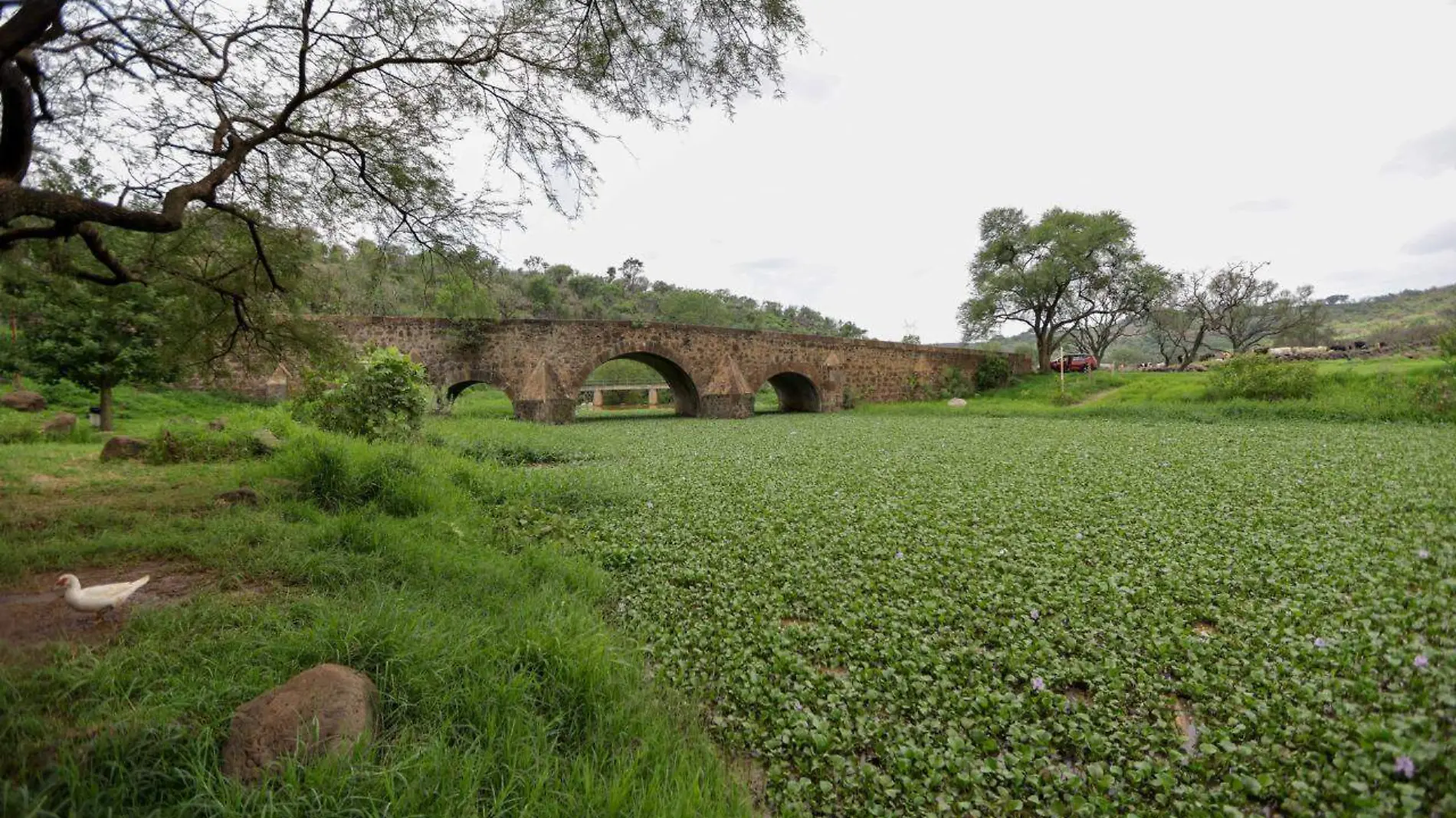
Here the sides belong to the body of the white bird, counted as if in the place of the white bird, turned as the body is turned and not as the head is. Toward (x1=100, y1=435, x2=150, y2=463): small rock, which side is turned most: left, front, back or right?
right

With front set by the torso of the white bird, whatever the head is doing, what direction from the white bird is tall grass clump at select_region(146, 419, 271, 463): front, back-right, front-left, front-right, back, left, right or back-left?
right

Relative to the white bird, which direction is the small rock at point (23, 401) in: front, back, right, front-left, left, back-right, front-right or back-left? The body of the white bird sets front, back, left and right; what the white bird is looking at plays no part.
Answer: right

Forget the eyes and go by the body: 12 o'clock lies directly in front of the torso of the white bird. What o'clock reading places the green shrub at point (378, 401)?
The green shrub is roughly at 4 o'clock from the white bird.

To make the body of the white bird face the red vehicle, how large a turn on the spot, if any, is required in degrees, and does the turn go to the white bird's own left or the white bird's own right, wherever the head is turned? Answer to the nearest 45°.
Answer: approximately 180°

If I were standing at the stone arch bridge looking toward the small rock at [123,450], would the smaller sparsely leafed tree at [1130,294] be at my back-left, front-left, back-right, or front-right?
back-left

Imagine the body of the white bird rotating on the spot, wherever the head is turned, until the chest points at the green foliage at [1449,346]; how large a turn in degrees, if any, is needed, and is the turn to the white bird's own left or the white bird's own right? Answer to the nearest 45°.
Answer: approximately 180°

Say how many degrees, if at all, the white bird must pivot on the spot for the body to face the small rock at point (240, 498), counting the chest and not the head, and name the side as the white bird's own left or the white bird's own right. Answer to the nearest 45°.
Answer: approximately 90° to the white bird's own right

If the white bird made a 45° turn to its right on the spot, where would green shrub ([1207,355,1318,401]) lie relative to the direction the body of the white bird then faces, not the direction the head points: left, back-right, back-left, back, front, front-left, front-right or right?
back-right

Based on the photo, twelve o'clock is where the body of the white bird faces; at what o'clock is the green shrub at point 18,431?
The green shrub is roughly at 3 o'clock from the white bird.

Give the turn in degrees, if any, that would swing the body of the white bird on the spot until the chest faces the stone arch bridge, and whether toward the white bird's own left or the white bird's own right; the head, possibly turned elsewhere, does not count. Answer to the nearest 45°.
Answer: approximately 135° to the white bird's own right

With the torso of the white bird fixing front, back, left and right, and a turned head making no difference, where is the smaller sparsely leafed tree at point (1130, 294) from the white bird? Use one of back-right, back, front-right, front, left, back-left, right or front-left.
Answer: back

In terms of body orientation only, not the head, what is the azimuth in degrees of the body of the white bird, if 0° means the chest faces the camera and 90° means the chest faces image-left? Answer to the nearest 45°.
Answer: approximately 90°

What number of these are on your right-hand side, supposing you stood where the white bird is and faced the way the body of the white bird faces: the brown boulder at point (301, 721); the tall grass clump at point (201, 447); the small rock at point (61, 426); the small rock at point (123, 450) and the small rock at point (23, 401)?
4
